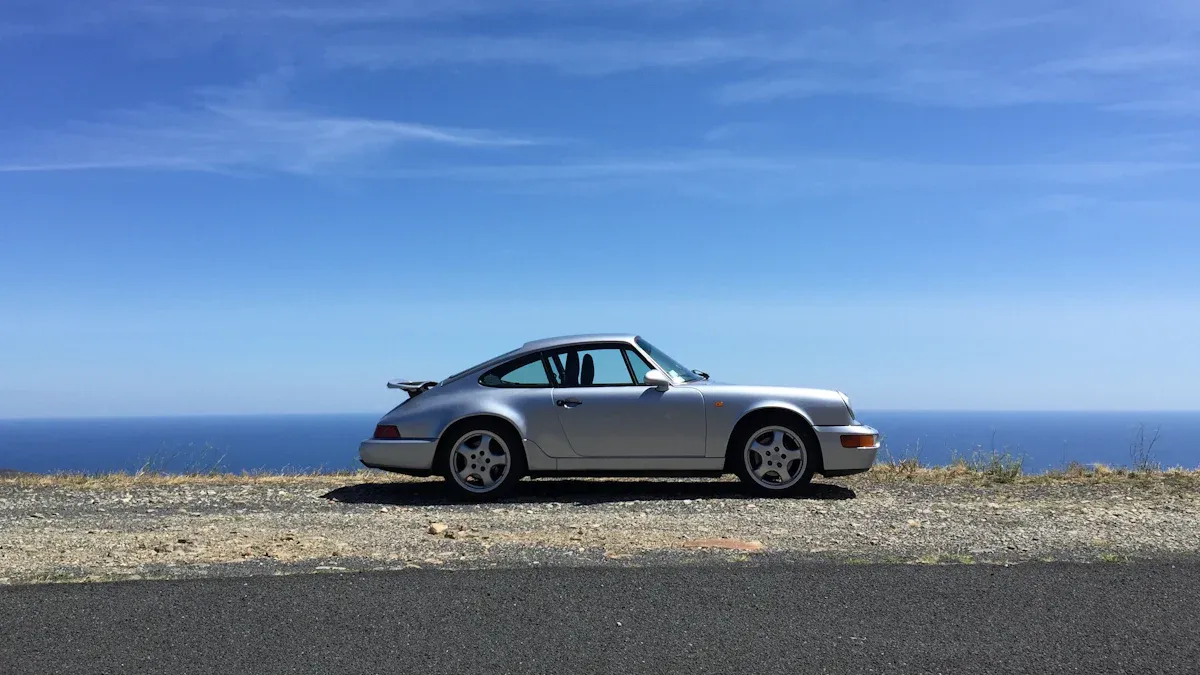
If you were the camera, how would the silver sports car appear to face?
facing to the right of the viewer
